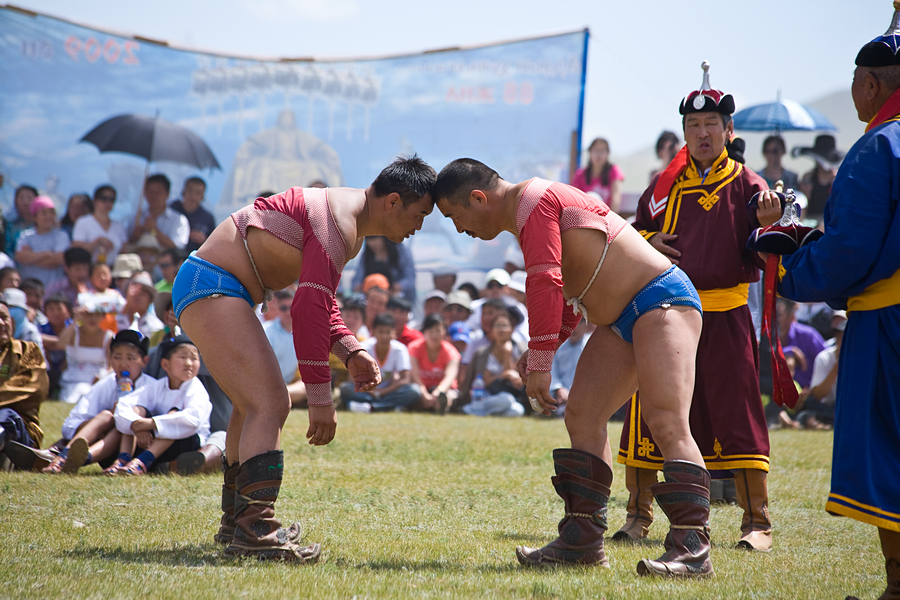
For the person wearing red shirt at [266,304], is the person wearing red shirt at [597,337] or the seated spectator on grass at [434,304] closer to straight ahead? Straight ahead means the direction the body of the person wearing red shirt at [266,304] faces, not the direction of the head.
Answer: the person wearing red shirt

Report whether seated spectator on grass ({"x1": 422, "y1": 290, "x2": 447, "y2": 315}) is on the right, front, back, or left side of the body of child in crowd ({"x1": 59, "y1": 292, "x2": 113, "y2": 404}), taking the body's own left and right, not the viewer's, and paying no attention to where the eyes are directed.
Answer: left

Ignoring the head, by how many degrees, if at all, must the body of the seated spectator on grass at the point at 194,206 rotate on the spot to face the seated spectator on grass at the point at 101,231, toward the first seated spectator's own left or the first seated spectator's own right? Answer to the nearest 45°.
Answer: approximately 90° to the first seated spectator's own right

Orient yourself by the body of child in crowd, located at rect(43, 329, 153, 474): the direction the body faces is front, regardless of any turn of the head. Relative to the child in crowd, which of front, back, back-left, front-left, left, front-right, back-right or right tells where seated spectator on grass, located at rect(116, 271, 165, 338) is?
back-right

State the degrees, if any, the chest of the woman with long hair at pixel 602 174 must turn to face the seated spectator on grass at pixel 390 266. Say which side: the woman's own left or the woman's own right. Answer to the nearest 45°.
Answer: approximately 90° to the woman's own right

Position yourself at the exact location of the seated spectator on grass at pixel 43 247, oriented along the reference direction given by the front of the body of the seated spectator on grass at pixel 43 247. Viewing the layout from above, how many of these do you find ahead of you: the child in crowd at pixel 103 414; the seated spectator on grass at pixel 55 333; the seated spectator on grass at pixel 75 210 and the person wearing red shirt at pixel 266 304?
3
